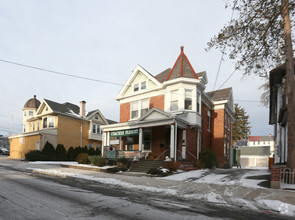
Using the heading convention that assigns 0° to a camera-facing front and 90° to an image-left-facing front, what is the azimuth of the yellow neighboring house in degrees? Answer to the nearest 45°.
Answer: approximately 45°

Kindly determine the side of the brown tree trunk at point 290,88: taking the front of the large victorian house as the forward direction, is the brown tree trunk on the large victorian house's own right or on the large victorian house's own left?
on the large victorian house's own left

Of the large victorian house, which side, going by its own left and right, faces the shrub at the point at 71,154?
right

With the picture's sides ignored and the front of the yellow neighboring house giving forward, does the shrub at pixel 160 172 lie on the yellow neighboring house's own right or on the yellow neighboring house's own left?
on the yellow neighboring house's own left

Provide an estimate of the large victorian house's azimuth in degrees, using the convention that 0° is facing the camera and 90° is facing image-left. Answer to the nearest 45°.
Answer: approximately 45°

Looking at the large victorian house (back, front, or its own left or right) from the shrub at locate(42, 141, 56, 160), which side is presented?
right

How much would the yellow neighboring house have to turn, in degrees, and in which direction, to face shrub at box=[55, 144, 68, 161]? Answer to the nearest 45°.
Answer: approximately 45° to its left

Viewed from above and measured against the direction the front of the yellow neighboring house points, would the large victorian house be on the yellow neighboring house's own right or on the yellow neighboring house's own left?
on the yellow neighboring house's own left

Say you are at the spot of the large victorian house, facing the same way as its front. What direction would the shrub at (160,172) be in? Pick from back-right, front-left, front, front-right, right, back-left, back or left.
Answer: front-left

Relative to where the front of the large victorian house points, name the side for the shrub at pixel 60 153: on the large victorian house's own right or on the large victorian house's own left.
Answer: on the large victorian house's own right

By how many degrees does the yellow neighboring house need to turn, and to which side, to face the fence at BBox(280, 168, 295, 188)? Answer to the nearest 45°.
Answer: approximately 45° to its left
